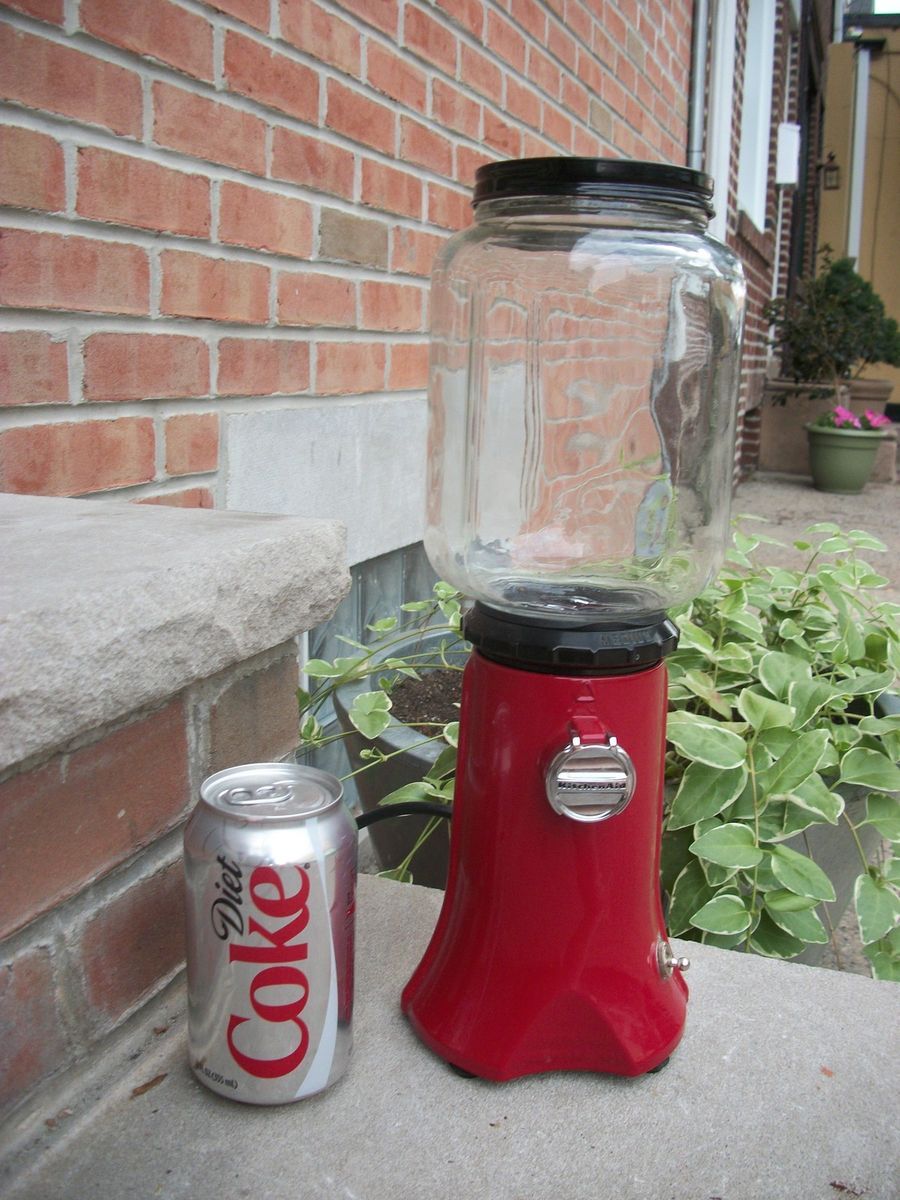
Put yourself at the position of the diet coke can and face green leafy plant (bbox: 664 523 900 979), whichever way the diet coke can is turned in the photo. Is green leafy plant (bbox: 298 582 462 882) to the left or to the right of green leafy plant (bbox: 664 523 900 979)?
left

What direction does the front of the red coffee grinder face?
toward the camera

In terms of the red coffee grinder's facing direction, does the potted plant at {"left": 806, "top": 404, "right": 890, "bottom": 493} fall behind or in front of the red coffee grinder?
behind

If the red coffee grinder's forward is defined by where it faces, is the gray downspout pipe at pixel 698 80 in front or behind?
behind

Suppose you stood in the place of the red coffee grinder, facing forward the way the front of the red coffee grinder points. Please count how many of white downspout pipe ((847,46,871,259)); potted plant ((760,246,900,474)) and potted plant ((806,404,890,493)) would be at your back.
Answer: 3

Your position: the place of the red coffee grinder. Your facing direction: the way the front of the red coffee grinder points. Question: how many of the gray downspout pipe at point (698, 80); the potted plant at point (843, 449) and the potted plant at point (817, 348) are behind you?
3

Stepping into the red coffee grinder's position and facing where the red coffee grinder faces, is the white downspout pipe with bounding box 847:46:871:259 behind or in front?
behind

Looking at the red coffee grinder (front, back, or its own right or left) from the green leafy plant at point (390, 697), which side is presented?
back
